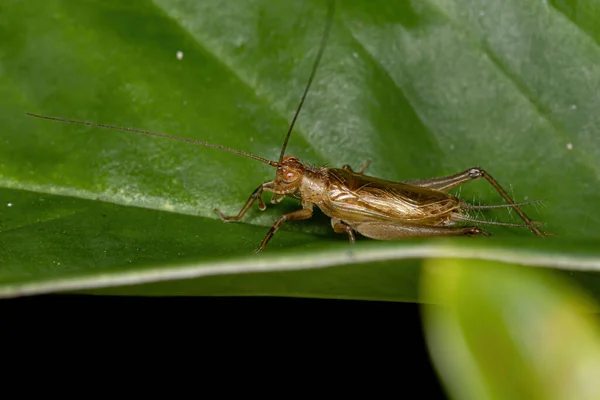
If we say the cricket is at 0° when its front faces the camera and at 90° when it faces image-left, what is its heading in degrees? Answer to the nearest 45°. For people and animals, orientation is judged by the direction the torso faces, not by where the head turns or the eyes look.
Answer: approximately 90°

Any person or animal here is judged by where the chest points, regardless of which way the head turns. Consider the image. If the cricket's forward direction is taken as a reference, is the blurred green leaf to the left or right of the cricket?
on its left
